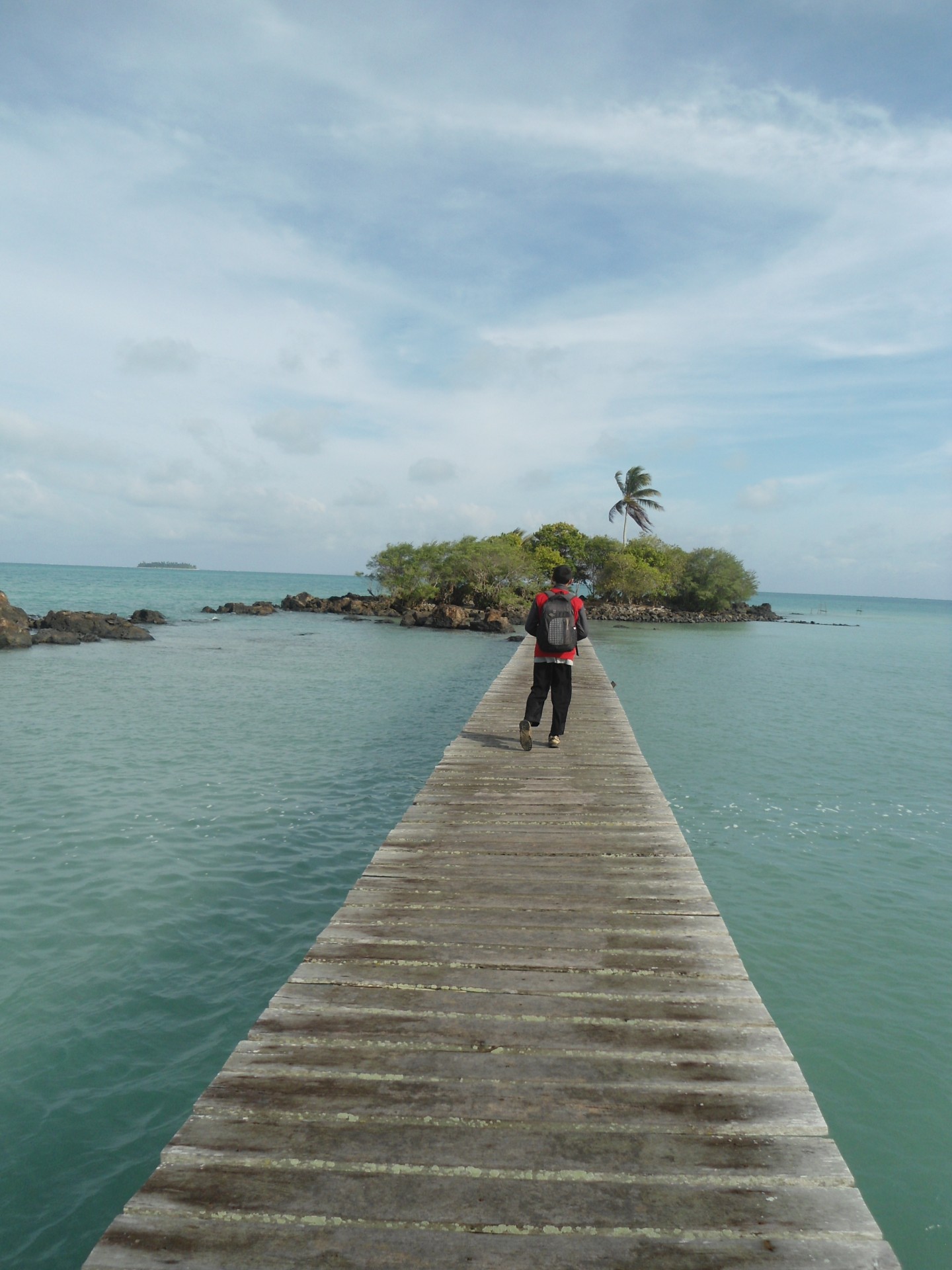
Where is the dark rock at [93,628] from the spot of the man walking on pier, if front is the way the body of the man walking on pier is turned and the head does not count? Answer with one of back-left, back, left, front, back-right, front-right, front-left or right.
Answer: front-left

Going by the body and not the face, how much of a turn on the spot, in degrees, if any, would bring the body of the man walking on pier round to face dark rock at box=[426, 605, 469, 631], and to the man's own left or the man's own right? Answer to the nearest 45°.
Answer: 0° — they already face it

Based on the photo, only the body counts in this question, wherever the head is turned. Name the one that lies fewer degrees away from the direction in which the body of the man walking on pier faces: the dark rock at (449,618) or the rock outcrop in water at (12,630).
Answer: the dark rock

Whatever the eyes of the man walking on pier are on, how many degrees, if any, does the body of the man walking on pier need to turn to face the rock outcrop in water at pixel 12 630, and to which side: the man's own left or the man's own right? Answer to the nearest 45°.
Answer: approximately 45° to the man's own left

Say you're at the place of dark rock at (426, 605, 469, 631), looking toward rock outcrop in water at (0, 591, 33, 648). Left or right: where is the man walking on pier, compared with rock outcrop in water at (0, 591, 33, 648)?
left

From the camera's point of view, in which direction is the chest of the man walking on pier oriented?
away from the camera
